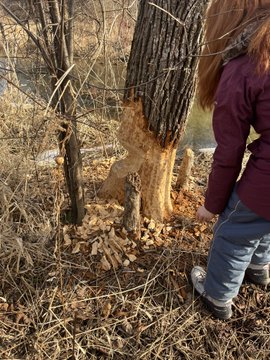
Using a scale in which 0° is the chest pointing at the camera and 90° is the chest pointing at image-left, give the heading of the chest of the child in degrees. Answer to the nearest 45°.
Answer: approximately 135°

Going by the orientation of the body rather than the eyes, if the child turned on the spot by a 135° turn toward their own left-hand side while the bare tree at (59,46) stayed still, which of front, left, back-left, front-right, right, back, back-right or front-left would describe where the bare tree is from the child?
right

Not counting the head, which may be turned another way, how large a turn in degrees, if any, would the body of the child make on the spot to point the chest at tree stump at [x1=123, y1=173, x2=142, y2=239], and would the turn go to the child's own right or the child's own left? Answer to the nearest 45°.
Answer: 0° — they already face it

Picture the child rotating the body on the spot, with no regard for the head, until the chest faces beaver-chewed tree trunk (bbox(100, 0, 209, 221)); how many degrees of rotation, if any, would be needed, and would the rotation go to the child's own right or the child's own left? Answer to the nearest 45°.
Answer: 0° — they already face it

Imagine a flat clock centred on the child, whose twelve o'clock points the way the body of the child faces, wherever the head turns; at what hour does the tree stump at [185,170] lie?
The tree stump is roughly at 1 o'clock from the child.
